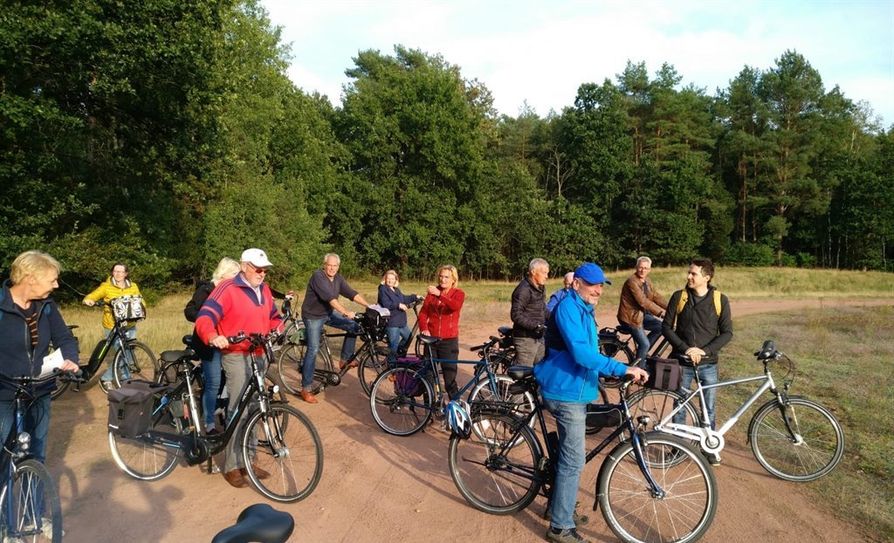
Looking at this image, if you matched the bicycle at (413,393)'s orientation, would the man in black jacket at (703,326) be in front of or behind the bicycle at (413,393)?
in front

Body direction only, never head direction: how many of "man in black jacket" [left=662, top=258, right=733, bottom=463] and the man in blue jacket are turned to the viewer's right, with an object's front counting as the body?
1

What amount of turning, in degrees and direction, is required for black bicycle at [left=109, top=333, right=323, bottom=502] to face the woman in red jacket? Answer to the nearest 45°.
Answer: approximately 90° to its left

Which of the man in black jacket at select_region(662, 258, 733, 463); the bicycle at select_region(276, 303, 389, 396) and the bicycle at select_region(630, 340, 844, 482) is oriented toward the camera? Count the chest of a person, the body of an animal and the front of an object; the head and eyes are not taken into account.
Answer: the man in black jacket

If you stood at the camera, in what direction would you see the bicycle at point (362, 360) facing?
facing to the right of the viewer

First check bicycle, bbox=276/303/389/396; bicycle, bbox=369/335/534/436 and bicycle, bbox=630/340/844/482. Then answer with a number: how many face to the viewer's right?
3

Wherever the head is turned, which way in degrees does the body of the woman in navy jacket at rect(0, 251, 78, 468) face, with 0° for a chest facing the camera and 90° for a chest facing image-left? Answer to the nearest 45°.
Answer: approximately 315°

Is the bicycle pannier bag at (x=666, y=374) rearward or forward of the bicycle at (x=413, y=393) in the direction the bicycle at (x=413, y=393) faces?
forward

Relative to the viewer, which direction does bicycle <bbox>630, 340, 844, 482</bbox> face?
to the viewer's right

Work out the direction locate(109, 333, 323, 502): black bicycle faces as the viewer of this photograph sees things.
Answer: facing the viewer and to the right of the viewer

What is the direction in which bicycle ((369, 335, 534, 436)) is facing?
to the viewer's right

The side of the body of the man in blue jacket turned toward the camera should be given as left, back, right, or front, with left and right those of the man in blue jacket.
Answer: right
